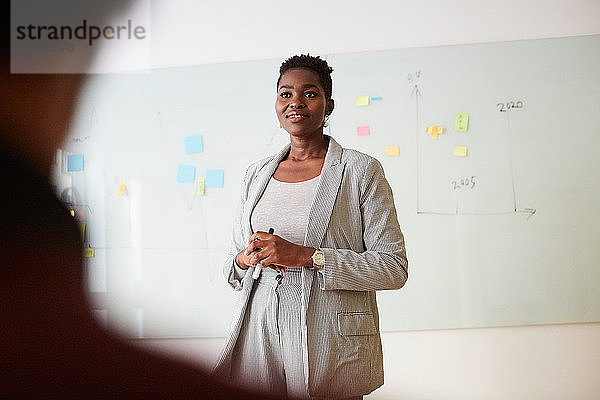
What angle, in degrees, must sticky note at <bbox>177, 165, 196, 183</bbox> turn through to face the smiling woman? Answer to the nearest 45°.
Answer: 0° — it already faces them

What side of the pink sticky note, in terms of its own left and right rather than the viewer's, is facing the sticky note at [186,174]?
right

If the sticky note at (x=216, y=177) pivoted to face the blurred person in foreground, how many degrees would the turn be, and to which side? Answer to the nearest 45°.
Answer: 0° — it already faces them

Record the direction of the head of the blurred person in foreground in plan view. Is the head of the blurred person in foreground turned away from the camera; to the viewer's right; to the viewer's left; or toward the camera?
away from the camera
